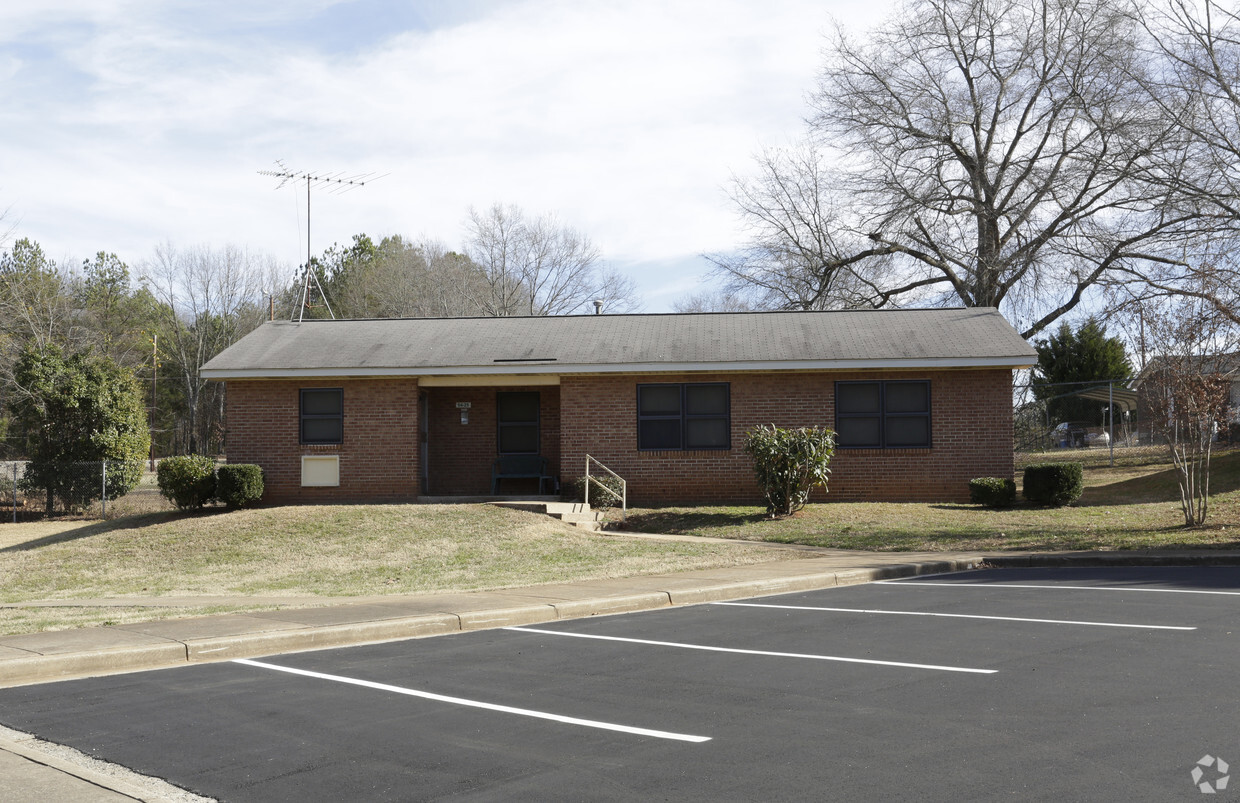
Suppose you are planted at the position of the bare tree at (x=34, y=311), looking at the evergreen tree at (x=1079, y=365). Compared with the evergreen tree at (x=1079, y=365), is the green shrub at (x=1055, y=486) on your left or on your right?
right

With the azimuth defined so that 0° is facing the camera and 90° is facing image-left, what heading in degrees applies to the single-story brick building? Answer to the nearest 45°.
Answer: approximately 0°

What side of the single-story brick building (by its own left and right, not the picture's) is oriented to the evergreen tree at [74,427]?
right

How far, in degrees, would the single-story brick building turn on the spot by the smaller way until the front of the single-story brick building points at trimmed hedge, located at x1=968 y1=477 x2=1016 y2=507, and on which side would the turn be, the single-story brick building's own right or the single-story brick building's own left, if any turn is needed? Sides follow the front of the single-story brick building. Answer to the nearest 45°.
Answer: approximately 90° to the single-story brick building's own left

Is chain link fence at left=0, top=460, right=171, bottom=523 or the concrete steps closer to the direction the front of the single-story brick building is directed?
the concrete steps

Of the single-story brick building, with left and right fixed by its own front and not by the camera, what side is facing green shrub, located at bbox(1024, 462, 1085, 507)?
left

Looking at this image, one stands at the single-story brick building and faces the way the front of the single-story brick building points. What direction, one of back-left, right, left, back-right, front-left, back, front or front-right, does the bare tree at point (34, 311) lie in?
back-right

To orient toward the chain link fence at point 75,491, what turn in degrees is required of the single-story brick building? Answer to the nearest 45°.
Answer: approximately 90° to its right

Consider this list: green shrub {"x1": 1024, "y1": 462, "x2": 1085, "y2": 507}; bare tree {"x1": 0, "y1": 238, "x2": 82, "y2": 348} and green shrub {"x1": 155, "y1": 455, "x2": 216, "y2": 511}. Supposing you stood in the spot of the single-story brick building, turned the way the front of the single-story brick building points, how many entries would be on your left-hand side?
1

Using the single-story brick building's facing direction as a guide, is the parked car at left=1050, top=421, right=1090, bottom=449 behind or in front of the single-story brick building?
behind

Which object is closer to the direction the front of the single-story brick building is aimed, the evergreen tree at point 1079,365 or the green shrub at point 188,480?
the green shrub

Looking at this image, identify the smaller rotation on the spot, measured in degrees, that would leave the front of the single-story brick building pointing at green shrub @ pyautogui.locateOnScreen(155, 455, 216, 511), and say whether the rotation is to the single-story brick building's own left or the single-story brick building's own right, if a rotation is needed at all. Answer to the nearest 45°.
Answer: approximately 90° to the single-story brick building's own right
